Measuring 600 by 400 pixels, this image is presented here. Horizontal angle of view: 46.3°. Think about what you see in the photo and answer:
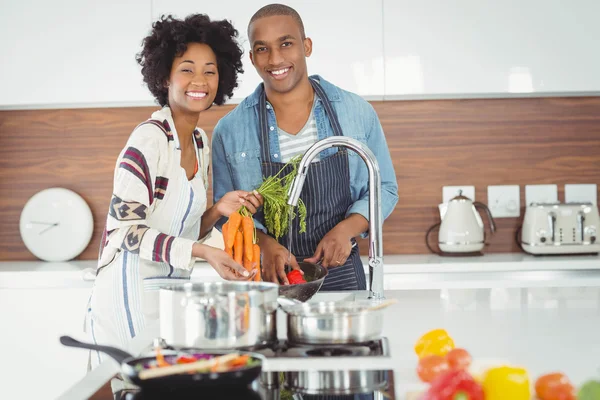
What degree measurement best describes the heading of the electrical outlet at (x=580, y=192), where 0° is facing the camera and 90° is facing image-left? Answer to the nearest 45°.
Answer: approximately 0°

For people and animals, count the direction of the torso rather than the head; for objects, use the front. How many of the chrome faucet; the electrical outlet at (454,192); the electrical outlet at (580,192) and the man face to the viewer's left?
1

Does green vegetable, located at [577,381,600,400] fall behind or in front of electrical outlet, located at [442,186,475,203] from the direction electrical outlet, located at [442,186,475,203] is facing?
in front

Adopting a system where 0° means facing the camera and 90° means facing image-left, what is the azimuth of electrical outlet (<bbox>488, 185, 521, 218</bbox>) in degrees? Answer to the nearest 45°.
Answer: approximately 0°

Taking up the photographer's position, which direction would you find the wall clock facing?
facing the viewer

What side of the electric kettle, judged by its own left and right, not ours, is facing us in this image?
left

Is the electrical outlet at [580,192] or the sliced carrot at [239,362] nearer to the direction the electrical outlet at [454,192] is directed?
the sliced carrot

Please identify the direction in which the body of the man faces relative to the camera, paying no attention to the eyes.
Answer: toward the camera

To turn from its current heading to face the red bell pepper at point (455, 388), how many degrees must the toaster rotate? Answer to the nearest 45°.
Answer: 0° — it already faces it

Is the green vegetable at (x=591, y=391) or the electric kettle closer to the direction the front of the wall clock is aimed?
the green vegetable
